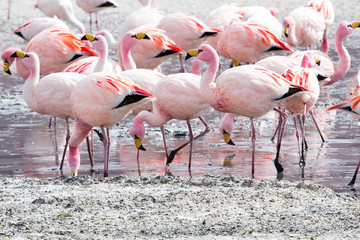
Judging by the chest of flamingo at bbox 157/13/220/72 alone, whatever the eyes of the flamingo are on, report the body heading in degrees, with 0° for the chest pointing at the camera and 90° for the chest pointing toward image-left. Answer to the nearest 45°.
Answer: approximately 90°

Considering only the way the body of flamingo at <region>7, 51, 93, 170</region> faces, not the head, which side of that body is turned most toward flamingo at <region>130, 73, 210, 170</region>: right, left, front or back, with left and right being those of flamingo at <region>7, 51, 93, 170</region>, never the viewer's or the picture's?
back

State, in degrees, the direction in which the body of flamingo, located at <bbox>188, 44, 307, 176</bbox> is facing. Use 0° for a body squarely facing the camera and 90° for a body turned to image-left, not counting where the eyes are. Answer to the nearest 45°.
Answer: approximately 90°

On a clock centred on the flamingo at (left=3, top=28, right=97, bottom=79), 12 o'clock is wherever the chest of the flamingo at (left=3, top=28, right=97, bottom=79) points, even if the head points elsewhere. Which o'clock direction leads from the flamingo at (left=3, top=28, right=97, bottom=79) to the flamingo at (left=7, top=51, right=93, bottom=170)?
the flamingo at (left=7, top=51, right=93, bottom=170) is roughly at 9 o'clock from the flamingo at (left=3, top=28, right=97, bottom=79).

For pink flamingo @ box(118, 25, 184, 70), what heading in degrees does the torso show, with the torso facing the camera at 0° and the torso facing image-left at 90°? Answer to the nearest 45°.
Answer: approximately 90°

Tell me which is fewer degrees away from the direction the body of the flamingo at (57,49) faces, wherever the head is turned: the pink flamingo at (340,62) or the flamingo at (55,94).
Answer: the flamingo

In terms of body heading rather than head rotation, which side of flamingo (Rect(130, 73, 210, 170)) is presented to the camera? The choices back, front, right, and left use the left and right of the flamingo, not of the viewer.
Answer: left
